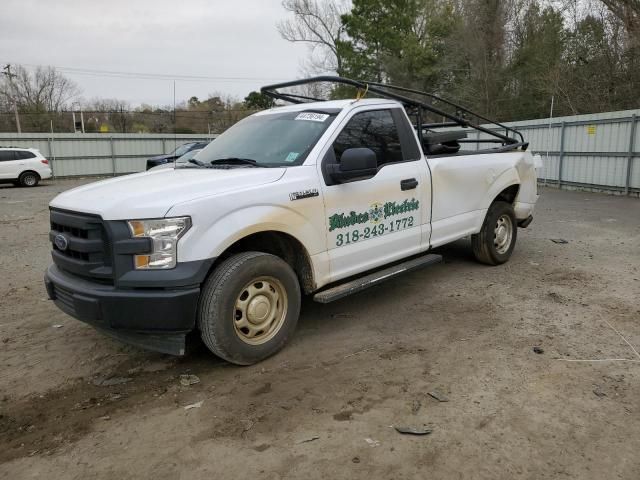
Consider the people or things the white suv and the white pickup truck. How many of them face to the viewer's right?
0

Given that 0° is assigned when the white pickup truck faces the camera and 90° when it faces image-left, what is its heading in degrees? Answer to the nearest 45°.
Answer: approximately 45°

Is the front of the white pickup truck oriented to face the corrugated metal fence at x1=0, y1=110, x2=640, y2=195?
no

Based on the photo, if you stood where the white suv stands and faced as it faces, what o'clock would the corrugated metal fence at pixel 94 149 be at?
The corrugated metal fence is roughly at 4 o'clock from the white suv.

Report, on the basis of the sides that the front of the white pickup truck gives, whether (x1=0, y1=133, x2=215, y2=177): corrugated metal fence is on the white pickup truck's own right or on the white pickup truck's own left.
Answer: on the white pickup truck's own right

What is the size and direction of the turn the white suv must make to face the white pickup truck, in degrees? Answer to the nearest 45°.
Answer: approximately 90° to its left

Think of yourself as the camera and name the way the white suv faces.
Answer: facing to the left of the viewer

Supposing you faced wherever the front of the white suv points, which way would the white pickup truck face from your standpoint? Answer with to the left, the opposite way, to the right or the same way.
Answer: the same way

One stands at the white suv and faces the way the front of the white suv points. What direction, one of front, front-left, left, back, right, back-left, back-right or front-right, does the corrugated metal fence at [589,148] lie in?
back-left

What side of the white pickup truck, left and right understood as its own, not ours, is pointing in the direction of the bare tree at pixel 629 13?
back

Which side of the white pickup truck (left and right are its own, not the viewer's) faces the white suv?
right
